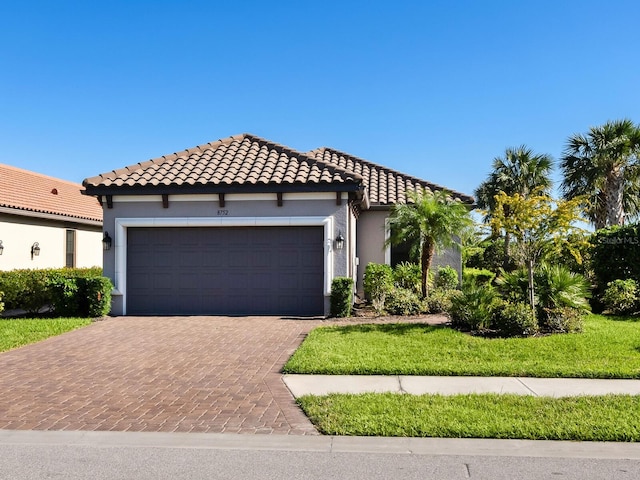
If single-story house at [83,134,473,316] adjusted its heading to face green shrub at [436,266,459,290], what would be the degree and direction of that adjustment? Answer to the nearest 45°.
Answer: approximately 90° to its left

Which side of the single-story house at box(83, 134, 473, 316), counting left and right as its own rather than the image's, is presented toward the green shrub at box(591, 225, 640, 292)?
left

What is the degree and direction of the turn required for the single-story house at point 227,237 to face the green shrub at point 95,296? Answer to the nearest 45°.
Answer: approximately 90° to its right

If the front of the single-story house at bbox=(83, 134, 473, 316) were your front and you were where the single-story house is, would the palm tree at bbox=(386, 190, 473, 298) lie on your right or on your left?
on your left

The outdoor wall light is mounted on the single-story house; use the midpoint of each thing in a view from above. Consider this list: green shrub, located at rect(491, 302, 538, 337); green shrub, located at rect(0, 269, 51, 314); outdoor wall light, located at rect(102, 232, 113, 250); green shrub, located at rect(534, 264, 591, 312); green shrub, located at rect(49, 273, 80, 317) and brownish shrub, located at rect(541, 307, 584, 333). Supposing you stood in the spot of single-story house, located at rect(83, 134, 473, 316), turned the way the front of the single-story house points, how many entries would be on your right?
3

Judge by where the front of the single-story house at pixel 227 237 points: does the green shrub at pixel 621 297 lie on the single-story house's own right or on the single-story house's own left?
on the single-story house's own left

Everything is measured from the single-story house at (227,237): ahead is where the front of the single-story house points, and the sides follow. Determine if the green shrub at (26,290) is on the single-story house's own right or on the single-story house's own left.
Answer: on the single-story house's own right

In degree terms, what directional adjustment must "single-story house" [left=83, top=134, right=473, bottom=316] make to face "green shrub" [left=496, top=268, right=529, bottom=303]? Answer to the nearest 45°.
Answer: approximately 45° to its left

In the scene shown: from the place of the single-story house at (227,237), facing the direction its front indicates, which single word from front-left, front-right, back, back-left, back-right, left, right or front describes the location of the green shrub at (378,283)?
left

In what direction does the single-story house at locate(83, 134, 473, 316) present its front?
toward the camera

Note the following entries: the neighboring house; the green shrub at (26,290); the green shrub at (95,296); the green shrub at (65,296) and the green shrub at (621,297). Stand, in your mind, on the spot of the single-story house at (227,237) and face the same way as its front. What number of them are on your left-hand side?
1

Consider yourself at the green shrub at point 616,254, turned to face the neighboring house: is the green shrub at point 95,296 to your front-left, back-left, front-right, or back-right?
front-left

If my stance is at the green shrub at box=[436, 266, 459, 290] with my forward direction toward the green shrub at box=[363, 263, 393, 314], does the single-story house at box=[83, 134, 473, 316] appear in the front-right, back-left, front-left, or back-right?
front-right

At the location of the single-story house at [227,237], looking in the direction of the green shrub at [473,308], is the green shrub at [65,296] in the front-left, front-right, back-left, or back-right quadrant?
back-right

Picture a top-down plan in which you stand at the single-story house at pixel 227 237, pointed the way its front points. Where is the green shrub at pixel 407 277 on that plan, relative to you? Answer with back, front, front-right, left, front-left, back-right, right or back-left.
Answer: left
